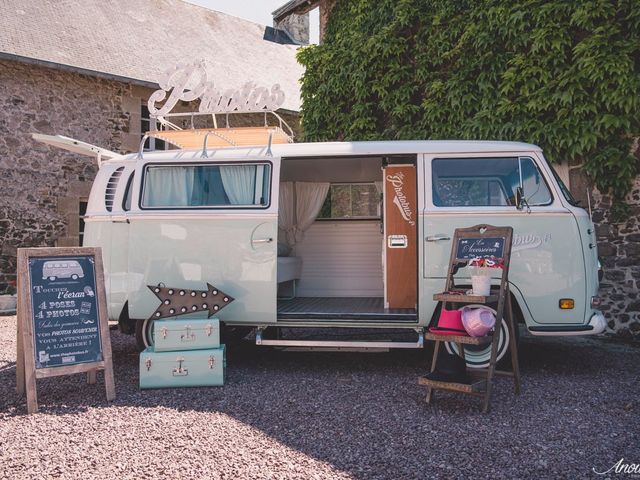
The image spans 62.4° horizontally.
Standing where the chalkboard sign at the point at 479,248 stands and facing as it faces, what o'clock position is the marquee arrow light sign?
The marquee arrow light sign is roughly at 3 o'clock from the chalkboard sign.

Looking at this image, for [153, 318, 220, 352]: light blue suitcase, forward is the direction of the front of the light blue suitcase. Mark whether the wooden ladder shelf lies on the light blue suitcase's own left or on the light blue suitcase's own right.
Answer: on the light blue suitcase's own left

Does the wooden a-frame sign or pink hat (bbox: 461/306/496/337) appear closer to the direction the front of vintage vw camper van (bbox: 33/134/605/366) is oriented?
the pink hat

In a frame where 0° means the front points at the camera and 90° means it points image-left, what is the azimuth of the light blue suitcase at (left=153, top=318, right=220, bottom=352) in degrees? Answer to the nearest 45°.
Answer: approximately 0°

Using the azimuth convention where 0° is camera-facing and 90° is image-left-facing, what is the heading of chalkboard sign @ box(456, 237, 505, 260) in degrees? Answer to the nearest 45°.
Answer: approximately 0°

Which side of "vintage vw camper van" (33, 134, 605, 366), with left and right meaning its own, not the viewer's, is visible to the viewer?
right

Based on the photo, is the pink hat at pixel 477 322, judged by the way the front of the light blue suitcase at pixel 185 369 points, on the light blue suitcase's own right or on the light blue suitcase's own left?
on the light blue suitcase's own left
